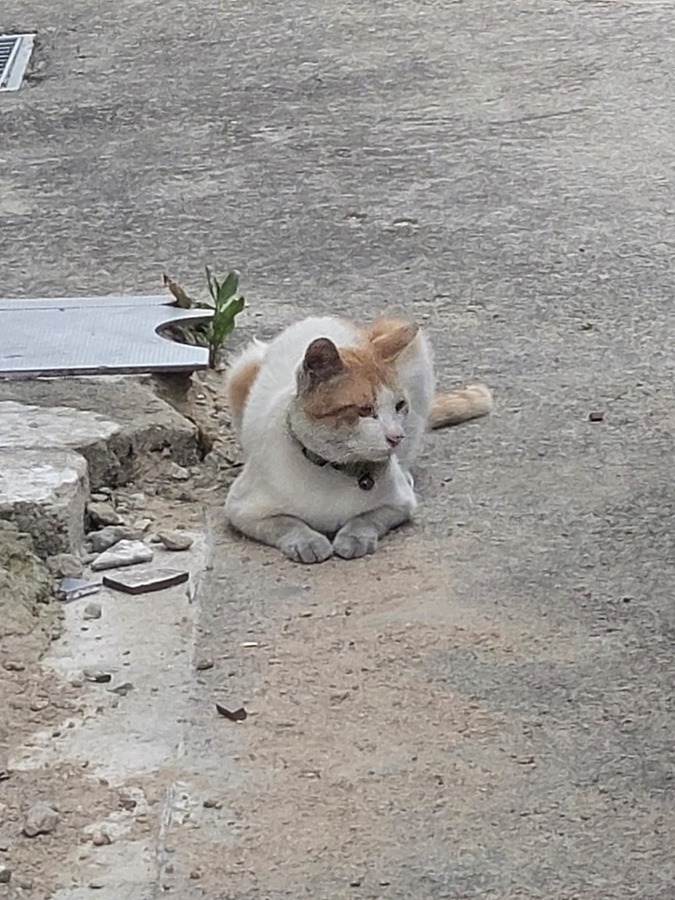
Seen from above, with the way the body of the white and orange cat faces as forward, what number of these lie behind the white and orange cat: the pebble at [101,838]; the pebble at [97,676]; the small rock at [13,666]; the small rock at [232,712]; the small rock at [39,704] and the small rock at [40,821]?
0

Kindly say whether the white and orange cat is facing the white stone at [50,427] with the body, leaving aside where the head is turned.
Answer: no

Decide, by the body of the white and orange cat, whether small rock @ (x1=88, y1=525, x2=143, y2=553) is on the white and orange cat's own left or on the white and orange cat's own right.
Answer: on the white and orange cat's own right

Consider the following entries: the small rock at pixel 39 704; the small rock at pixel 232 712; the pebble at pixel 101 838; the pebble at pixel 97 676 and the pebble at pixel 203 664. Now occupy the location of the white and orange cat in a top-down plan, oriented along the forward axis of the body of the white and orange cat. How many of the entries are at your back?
0

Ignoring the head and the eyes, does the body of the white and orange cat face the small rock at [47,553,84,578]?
no

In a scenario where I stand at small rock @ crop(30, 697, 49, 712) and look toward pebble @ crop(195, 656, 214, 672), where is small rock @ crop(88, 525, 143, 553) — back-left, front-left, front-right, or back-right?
front-left

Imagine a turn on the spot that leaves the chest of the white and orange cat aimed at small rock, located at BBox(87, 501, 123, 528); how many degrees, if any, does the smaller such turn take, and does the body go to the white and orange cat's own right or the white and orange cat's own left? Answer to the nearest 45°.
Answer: approximately 90° to the white and orange cat's own right

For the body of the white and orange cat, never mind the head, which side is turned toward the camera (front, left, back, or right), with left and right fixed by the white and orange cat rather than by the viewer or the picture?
front

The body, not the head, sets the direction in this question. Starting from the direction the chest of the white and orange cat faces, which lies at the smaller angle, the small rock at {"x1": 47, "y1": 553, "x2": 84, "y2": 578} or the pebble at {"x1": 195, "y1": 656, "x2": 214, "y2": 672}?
the pebble

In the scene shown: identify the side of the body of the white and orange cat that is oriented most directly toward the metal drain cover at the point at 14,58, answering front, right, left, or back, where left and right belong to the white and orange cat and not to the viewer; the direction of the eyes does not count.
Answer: back

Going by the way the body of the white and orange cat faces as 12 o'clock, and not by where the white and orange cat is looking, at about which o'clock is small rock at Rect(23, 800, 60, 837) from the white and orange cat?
The small rock is roughly at 1 o'clock from the white and orange cat.

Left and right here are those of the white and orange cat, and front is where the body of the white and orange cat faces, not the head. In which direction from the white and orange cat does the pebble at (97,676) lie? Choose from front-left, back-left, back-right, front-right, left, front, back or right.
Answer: front-right

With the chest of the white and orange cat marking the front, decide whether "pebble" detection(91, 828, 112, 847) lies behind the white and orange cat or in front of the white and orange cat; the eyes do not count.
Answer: in front

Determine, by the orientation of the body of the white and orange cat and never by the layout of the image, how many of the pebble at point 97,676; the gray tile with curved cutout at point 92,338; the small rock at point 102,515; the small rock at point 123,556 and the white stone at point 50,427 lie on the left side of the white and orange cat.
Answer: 0

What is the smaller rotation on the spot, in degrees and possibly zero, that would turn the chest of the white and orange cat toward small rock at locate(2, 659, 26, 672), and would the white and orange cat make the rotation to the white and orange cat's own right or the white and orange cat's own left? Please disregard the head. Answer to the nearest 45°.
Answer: approximately 45° to the white and orange cat's own right

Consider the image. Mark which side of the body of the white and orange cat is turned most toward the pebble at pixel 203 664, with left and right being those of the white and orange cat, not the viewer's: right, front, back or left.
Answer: front

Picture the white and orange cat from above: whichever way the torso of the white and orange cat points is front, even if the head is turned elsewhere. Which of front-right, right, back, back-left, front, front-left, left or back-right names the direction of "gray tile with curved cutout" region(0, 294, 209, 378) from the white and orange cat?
back-right

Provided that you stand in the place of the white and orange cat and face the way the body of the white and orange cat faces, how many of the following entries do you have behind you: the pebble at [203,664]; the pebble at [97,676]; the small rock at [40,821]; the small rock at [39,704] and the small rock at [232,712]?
0

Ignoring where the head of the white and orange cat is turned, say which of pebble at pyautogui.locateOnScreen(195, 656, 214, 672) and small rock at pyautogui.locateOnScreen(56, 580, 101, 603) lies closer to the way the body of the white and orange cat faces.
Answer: the pebble
